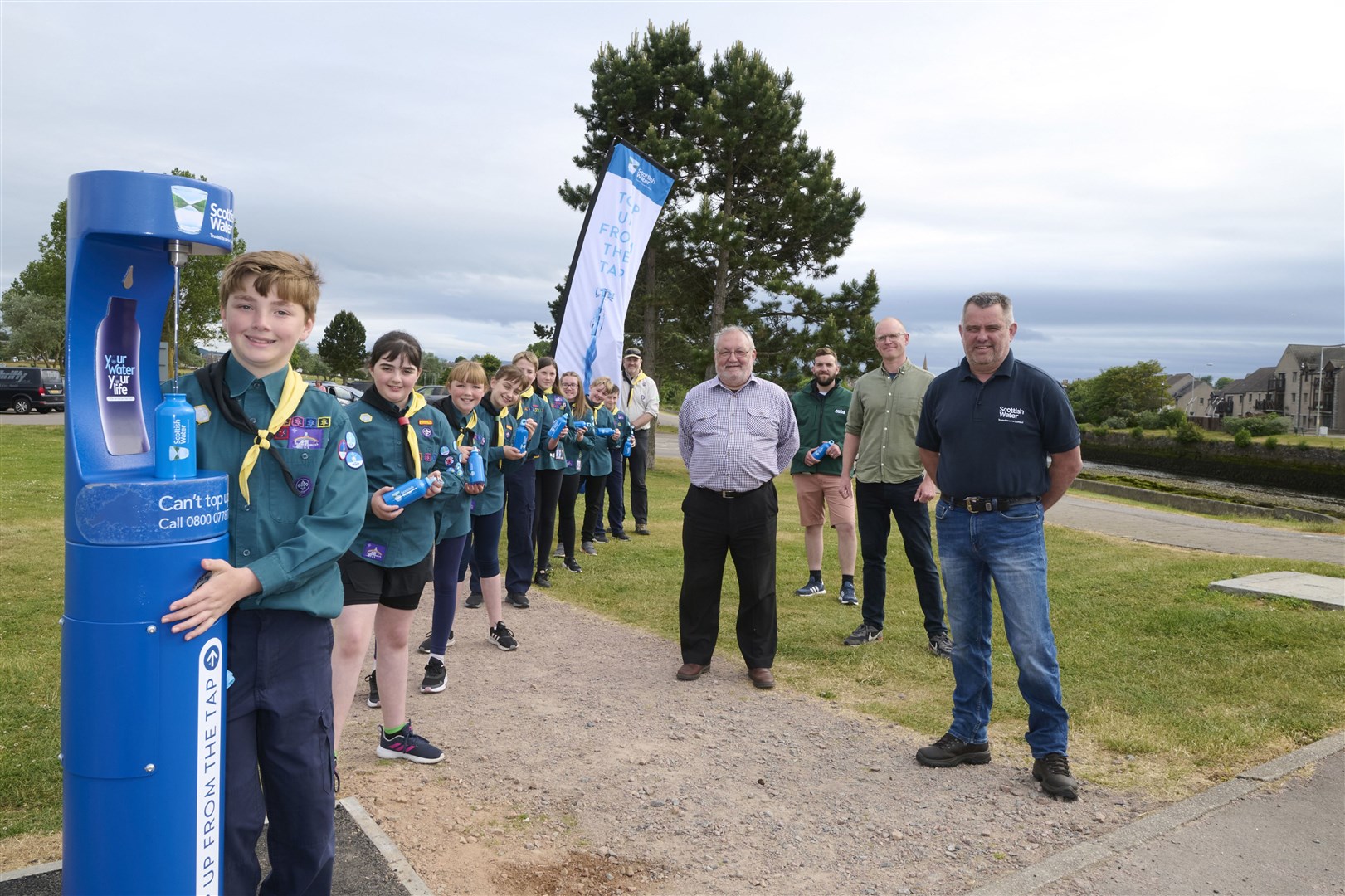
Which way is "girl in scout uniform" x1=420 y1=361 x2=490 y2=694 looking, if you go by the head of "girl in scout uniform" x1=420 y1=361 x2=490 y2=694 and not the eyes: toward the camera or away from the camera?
toward the camera

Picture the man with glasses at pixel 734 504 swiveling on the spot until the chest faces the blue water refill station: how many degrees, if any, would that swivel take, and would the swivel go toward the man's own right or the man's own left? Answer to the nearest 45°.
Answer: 0° — they already face it

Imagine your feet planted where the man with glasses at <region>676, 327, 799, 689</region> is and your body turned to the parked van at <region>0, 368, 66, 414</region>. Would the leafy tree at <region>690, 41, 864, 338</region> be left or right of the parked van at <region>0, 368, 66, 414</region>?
right

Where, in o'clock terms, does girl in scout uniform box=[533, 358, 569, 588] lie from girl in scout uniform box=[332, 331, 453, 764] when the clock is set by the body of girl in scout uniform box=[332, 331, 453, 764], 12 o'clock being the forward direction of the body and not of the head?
girl in scout uniform box=[533, 358, 569, 588] is roughly at 8 o'clock from girl in scout uniform box=[332, 331, 453, 764].

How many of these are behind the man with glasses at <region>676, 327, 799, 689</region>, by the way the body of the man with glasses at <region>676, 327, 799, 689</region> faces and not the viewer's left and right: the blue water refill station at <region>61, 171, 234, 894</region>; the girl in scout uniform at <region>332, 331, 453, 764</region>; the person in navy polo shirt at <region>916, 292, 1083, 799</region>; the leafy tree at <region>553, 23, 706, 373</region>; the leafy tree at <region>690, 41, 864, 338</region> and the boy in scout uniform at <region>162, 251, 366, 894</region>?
2

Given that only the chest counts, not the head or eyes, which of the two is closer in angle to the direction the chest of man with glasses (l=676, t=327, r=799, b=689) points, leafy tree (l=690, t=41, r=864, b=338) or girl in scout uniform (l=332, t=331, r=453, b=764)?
the girl in scout uniform

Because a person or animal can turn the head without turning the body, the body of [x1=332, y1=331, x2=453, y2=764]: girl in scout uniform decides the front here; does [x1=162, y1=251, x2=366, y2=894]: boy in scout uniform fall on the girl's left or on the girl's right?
on the girl's right

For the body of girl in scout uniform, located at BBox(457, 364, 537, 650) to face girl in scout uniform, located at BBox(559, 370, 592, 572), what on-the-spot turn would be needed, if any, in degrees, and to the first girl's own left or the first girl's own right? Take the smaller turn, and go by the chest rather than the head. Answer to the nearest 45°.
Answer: approximately 135° to the first girl's own left

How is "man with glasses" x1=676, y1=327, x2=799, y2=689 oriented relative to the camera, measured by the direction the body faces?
toward the camera

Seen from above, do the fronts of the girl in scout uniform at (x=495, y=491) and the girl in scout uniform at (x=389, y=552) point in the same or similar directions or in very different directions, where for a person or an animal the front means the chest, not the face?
same or similar directions

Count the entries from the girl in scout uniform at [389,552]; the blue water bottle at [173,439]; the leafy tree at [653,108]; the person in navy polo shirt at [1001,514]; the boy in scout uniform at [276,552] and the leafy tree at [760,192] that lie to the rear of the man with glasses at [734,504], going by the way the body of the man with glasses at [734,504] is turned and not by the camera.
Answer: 2

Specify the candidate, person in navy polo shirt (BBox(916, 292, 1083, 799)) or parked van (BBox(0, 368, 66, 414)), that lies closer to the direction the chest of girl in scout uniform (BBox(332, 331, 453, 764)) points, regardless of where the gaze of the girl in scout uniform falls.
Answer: the person in navy polo shirt

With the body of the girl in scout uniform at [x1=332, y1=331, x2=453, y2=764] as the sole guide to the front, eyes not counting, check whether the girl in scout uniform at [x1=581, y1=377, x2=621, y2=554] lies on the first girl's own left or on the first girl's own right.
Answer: on the first girl's own left

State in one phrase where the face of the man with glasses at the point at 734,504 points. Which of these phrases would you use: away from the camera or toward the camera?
toward the camera

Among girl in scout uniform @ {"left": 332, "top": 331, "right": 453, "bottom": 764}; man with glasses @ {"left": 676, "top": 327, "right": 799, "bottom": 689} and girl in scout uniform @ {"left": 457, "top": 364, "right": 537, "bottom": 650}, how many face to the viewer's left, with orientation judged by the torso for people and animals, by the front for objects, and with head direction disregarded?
0

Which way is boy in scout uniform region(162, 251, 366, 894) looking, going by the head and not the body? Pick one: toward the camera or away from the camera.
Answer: toward the camera

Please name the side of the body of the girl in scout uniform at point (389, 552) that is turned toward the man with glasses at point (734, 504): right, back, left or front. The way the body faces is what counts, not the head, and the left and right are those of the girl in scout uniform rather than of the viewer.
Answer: left

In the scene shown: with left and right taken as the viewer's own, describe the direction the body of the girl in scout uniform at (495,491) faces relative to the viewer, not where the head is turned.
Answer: facing the viewer and to the right of the viewer

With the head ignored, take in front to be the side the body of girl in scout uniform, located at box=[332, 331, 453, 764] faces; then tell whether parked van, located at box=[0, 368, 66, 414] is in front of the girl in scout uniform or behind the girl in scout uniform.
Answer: behind
